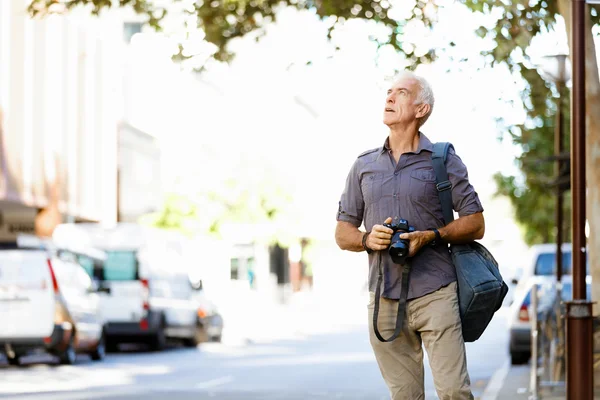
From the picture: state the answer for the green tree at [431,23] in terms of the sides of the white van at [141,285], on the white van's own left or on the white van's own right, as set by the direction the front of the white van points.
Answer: on the white van's own right

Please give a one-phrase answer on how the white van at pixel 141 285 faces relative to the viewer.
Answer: facing away from the viewer and to the right of the viewer

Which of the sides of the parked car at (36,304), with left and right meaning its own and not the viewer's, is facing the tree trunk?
right

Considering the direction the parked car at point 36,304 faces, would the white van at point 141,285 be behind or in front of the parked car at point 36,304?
in front

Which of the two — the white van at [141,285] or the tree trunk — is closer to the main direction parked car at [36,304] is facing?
the white van

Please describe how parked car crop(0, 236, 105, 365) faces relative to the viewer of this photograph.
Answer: facing away from the viewer and to the right of the viewer

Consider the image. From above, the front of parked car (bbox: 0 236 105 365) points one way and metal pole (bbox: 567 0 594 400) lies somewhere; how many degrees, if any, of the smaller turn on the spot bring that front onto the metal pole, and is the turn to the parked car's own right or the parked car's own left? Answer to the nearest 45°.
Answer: approximately 135° to the parked car's own right

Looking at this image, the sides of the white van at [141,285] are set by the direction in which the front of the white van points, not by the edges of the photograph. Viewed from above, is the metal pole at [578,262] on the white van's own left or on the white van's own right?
on the white van's own right
